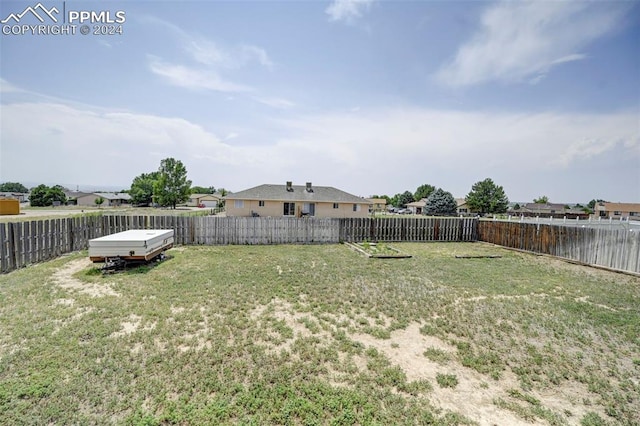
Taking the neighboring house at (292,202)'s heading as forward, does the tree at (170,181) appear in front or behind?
in front
